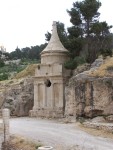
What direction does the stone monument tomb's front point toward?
toward the camera
